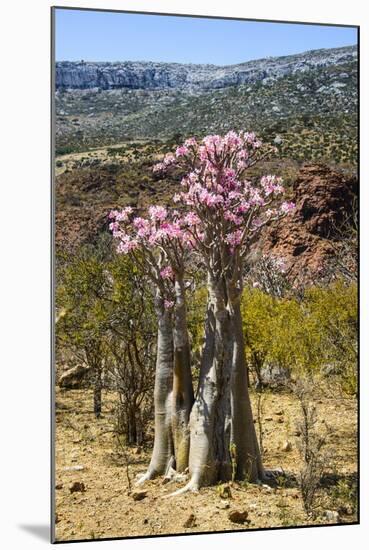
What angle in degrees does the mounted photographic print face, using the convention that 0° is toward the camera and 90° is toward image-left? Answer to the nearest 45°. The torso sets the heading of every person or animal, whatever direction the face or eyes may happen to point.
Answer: approximately 315°
